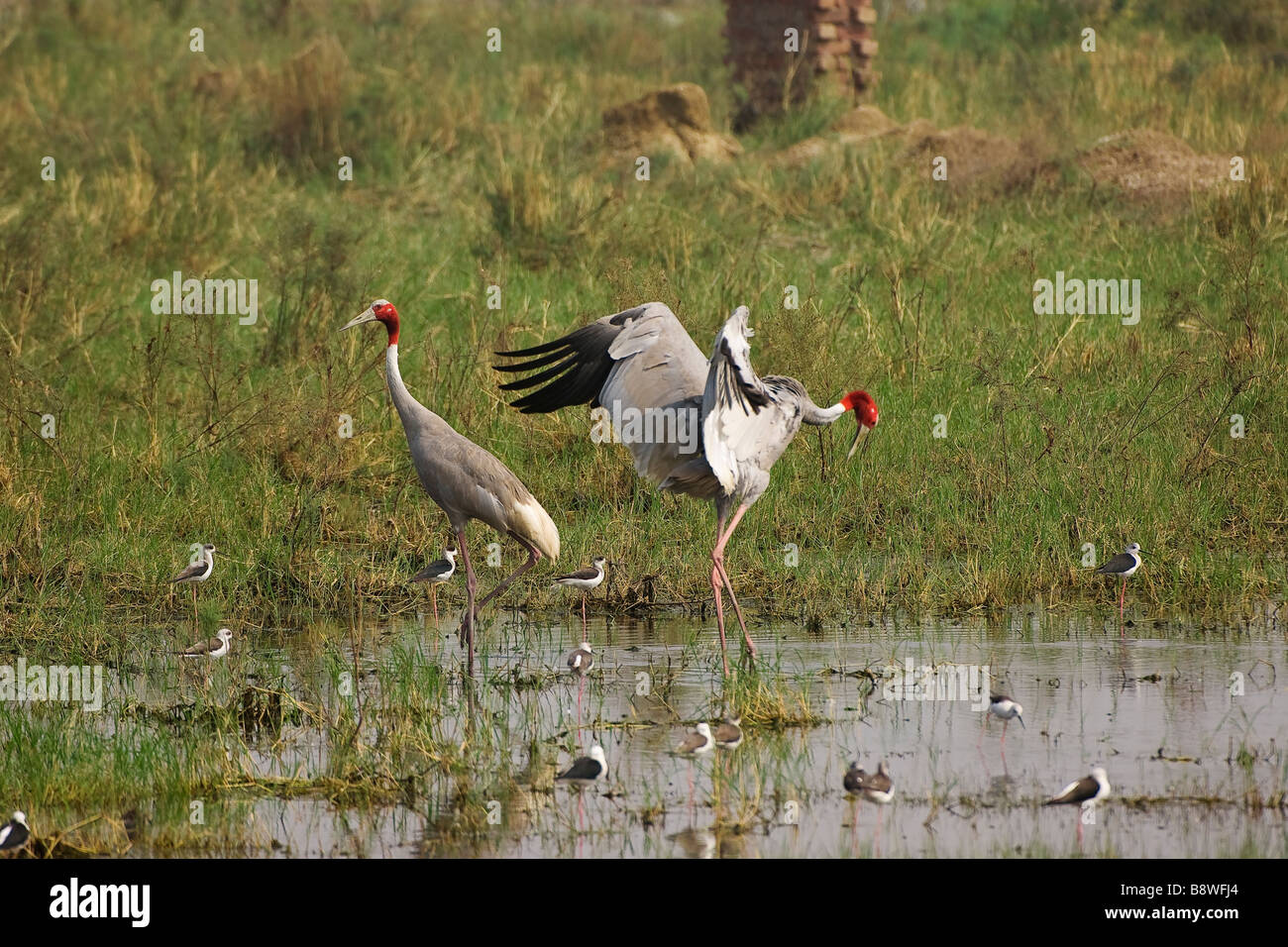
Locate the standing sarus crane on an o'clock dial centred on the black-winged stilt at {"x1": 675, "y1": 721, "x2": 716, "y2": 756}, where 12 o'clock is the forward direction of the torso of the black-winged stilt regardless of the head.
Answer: The standing sarus crane is roughly at 8 o'clock from the black-winged stilt.

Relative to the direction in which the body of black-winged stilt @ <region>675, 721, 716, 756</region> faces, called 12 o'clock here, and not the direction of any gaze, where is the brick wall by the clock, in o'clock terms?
The brick wall is roughly at 9 o'clock from the black-winged stilt.

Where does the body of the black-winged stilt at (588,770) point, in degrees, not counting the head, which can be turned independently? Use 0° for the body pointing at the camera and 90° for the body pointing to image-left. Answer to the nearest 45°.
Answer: approximately 270°

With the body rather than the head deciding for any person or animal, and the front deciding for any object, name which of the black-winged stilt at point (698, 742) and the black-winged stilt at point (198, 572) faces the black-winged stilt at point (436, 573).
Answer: the black-winged stilt at point (198, 572)

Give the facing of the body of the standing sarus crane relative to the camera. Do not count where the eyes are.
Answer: to the viewer's left

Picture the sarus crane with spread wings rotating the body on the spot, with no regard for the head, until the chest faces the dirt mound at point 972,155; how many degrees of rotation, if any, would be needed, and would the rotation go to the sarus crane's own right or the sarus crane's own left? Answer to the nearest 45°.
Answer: approximately 90° to the sarus crane's own left

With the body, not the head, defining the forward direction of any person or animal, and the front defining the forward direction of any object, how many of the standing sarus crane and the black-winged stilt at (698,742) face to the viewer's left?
1

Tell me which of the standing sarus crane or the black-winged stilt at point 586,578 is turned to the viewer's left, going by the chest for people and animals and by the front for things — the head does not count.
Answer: the standing sarus crane

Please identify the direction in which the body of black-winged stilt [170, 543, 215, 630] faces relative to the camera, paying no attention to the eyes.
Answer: to the viewer's right

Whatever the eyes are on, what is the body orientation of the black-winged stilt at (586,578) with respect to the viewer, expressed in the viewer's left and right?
facing to the right of the viewer

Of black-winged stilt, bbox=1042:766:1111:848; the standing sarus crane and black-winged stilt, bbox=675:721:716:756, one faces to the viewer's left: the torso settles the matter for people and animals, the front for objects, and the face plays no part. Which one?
the standing sarus crane

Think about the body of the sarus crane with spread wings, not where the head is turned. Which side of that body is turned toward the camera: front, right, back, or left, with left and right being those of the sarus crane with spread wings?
right

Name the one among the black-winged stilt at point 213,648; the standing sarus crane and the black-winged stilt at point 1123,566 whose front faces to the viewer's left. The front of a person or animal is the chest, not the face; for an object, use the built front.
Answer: the standing sarus crane

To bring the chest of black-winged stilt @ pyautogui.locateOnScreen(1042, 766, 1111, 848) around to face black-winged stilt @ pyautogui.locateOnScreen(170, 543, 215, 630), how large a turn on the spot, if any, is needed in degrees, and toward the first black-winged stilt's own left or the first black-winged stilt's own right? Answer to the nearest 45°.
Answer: approximately 135° to the first black-winged stilt's own left

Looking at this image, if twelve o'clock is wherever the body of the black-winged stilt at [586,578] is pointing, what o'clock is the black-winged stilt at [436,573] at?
the black-winged stilt at [436,573] is roughly at 7 o'clock from the black-winged stilt at [586,578].
